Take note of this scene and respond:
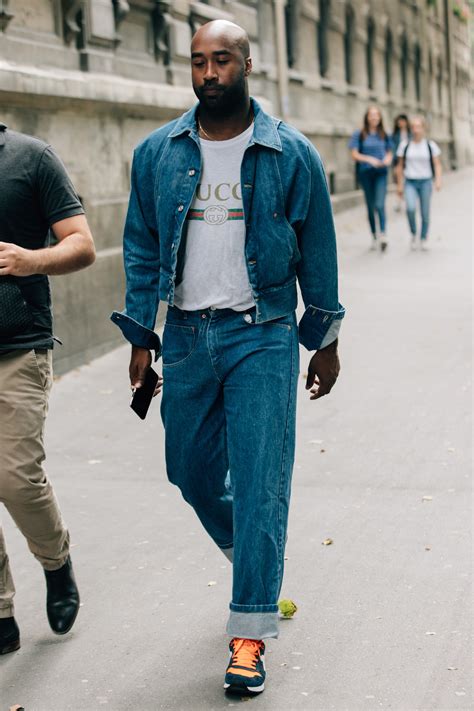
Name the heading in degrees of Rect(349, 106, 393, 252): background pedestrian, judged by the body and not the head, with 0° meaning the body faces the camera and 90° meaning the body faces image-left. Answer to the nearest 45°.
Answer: approximately 0°

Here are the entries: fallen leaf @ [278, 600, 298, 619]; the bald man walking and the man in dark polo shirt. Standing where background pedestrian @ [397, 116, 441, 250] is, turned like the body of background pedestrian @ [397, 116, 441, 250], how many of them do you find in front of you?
3

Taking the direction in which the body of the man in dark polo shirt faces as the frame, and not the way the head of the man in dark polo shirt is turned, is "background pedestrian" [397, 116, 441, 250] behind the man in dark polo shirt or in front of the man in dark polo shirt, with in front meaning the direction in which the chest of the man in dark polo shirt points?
behind

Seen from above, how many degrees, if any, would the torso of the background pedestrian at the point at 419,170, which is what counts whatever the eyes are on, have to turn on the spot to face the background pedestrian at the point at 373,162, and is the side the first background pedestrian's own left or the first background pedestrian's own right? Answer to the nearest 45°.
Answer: approximately 90° to the first background pedestrian's own right

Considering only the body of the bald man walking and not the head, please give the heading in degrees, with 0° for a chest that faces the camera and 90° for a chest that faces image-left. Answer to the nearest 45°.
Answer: approximately 0°

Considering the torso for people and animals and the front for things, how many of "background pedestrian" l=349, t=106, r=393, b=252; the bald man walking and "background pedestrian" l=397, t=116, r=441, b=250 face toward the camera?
3

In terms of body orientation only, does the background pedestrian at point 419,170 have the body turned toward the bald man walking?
yes

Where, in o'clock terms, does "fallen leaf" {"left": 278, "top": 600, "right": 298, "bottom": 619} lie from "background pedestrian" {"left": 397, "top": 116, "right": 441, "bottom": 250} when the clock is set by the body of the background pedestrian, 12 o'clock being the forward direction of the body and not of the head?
The fallen leaf is roughly at 12 o'clock from the background pedestrian.
